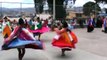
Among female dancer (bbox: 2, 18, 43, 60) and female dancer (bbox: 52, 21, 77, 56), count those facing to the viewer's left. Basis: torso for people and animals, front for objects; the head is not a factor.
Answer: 1

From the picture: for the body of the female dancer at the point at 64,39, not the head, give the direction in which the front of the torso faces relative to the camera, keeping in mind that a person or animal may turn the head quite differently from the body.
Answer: to the viewer's left

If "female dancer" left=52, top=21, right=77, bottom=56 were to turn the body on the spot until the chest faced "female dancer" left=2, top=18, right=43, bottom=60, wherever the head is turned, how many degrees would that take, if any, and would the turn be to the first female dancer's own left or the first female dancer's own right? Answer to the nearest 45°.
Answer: approximately 45° to the first female dancer's own left
